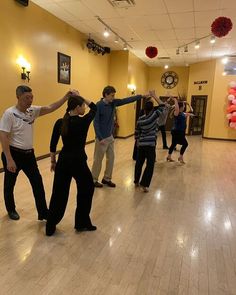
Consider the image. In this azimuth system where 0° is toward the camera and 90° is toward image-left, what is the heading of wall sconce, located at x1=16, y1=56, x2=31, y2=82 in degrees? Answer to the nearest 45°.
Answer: approximately 315°

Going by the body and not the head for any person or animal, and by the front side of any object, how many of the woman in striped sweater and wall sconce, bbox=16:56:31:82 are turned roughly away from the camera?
1

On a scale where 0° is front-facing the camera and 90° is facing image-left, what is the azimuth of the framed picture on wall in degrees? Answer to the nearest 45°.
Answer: approximately 315°

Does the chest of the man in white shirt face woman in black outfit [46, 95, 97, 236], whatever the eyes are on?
yes

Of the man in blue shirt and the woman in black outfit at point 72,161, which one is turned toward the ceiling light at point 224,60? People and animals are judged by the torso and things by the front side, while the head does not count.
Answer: the woman in black outfit

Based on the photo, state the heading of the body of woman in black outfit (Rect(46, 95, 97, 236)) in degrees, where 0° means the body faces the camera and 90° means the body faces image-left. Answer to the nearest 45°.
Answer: approximately 225°

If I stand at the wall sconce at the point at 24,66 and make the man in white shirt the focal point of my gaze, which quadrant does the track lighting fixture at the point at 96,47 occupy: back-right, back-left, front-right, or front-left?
back-left

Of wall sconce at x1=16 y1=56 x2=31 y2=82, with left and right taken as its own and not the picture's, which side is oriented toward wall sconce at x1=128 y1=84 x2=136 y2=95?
left

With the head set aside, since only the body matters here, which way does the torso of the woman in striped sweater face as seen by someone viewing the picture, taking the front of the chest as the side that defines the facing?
away from the camera

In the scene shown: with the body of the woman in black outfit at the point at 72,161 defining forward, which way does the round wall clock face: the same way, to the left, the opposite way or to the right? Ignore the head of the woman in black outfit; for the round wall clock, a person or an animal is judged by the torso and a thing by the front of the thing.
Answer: the opposite way

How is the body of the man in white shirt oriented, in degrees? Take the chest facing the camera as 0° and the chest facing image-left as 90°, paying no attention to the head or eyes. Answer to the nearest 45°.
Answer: approximately 315°

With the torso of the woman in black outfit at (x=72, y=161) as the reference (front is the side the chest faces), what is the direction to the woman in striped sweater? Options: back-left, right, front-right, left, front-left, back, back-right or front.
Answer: front

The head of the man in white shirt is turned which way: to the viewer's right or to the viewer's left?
to the viewer's right

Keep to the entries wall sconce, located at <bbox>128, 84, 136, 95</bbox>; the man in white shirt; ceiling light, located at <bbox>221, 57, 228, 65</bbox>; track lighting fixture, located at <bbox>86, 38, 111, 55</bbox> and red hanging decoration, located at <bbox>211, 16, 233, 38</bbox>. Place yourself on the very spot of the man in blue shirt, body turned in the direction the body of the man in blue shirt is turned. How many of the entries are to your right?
1

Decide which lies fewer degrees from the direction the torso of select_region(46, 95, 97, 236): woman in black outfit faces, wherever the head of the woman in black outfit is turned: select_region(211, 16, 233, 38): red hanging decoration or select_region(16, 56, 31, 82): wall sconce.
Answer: the red hanging decoration
